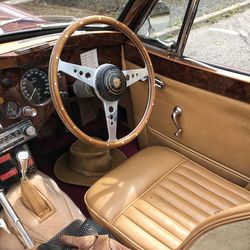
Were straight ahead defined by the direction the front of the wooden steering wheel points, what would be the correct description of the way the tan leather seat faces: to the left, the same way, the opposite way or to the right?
the opposite way

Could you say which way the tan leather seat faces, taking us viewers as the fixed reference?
facing away from the viewer and to the left of the viewer

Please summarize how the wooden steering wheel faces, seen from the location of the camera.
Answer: facing the viewer and to the right of the viewer
